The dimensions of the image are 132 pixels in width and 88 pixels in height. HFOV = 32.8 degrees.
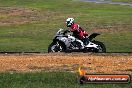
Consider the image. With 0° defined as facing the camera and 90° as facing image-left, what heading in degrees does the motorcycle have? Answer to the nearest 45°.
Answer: approximately 90°
